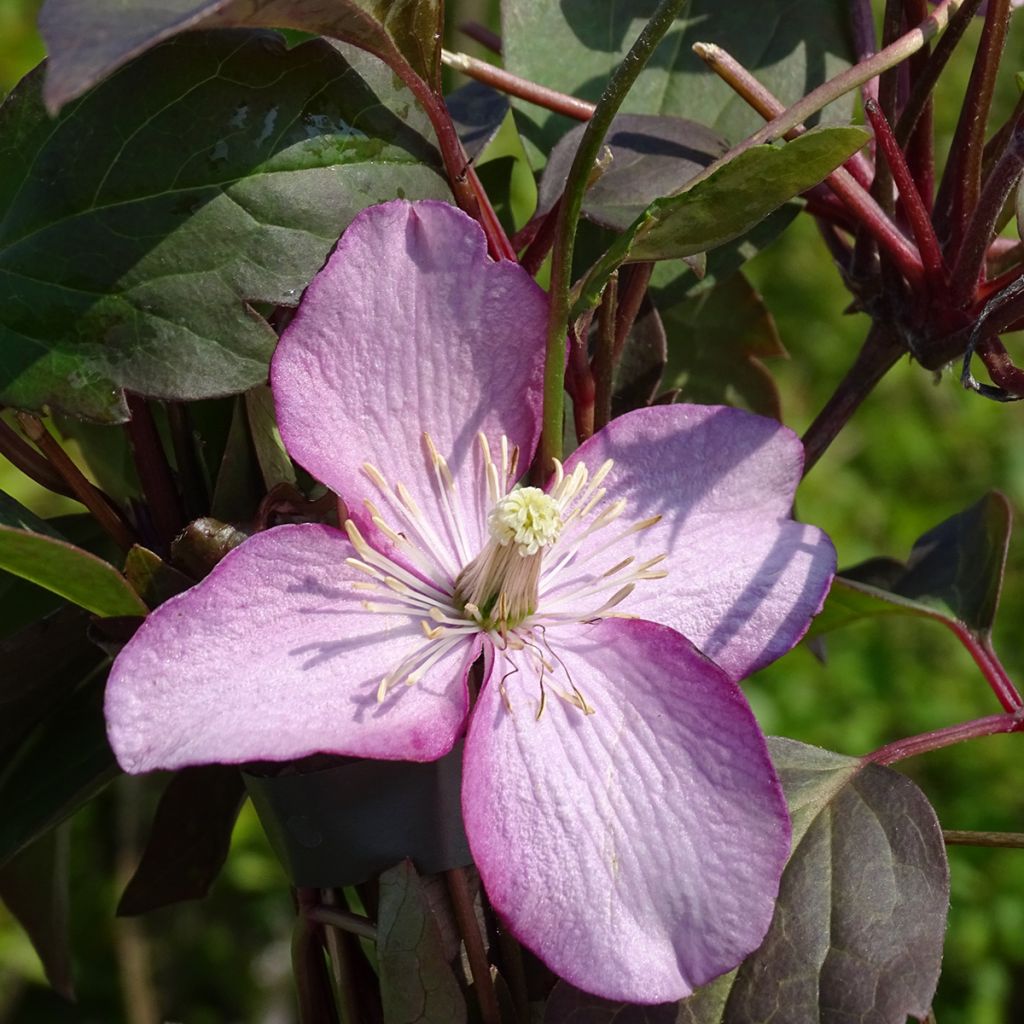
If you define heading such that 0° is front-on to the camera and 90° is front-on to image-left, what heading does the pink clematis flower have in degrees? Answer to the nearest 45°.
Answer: approximately 0°
